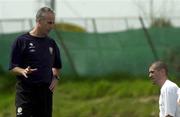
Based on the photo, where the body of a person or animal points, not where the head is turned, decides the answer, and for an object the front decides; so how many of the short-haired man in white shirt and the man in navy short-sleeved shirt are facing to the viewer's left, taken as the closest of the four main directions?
1

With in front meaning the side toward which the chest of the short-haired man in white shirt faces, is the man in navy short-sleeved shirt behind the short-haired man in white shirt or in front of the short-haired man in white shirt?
in front

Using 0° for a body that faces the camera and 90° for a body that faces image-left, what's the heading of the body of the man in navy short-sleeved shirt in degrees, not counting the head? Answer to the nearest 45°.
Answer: approximately 315°

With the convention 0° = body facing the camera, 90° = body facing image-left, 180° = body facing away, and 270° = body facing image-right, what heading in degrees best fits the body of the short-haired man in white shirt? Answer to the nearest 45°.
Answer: approximately 90°
